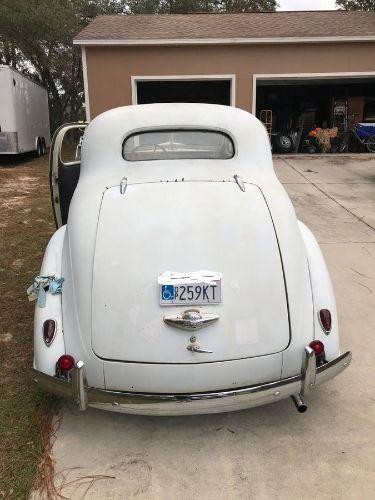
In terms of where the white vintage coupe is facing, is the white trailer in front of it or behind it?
in front

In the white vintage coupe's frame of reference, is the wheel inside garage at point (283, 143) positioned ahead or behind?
ahead

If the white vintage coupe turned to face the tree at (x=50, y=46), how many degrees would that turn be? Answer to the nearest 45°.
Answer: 0° — it already faces it

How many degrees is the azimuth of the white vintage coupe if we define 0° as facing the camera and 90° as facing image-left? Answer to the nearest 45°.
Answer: approximately 180°
